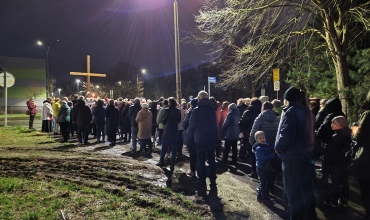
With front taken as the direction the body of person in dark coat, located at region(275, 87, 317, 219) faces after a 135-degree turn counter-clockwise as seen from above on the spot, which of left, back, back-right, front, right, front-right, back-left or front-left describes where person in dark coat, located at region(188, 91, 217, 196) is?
back-right

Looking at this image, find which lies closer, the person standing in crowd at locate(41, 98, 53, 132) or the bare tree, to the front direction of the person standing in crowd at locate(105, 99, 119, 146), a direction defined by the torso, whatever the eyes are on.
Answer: the person standing in crowd

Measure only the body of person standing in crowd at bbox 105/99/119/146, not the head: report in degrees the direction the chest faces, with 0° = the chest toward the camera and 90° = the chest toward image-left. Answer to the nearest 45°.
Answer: approximately 180°

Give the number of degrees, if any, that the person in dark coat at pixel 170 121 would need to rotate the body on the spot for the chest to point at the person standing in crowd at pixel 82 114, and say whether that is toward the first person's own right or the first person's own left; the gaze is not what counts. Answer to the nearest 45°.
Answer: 0° — they already face them

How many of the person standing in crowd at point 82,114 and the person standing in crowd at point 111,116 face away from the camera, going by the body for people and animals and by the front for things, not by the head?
2

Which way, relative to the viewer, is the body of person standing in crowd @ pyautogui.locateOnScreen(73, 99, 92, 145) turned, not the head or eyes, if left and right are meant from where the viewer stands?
facing away from the viewer

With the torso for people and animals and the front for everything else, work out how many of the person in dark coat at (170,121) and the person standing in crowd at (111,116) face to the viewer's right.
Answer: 0

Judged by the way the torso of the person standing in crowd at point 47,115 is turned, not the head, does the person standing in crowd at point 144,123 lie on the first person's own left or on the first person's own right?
on the first person's own right

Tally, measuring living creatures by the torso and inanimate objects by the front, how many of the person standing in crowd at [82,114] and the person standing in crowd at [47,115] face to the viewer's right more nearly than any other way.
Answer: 1

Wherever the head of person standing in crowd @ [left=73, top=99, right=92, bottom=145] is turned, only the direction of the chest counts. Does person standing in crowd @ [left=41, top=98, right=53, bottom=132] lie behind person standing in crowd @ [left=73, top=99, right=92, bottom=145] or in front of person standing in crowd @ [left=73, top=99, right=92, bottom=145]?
in front

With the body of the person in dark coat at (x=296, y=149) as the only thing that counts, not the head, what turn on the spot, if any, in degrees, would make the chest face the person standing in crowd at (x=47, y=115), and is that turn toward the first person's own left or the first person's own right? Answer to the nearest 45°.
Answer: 0° — they already face them

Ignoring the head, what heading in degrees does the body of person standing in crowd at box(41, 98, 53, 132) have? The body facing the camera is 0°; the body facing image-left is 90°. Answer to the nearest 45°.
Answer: approximately 270°

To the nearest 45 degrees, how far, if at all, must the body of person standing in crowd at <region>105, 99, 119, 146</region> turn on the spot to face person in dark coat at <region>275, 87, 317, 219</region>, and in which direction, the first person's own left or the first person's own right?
approximately 180°
